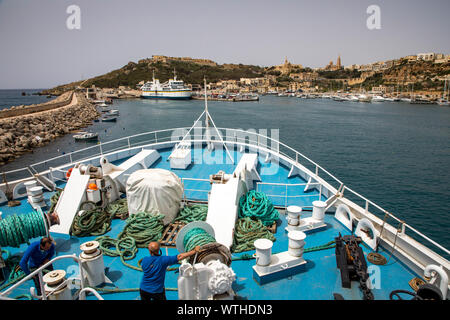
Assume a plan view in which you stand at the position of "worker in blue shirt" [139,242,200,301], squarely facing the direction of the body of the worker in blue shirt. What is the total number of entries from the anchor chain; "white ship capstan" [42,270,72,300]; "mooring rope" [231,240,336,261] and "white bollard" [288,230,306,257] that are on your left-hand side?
1

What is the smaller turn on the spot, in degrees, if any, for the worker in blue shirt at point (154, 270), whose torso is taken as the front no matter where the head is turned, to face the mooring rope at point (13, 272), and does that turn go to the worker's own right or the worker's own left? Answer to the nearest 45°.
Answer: approximately 45° to the worker's own left

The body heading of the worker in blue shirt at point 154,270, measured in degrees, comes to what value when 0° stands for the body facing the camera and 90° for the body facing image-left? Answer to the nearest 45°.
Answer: approximately 180°

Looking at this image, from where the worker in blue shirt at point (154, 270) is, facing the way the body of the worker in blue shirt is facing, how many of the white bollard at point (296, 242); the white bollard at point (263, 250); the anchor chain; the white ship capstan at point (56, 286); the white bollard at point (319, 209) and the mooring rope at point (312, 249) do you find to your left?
1

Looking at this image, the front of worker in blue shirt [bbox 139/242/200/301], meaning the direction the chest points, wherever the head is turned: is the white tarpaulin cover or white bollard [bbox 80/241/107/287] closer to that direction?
the white tarpaulin cover

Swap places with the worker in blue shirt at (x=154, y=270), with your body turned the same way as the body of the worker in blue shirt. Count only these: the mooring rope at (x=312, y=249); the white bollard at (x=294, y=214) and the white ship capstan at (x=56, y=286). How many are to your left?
1

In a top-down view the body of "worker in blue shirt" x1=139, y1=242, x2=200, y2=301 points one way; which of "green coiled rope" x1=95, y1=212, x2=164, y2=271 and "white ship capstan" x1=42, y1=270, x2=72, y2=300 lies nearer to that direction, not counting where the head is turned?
the green coiled rope

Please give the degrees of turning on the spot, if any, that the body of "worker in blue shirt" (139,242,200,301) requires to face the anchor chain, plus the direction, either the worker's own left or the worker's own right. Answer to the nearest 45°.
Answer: approximately 90° to the worker's own right

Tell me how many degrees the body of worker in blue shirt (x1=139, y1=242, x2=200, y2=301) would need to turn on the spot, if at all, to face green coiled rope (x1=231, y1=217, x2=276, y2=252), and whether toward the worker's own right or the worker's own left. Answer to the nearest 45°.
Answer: approximately 45° to the worker's own right

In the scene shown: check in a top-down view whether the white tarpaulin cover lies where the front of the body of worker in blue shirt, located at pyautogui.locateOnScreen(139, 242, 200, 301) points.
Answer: yes

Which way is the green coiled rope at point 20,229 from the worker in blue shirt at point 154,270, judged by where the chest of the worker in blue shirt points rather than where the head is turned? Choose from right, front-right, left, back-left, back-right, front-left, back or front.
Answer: front-left

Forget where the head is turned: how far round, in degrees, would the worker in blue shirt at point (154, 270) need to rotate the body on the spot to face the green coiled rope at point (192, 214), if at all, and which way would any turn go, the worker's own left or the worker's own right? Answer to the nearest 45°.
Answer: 0° — they already face it
